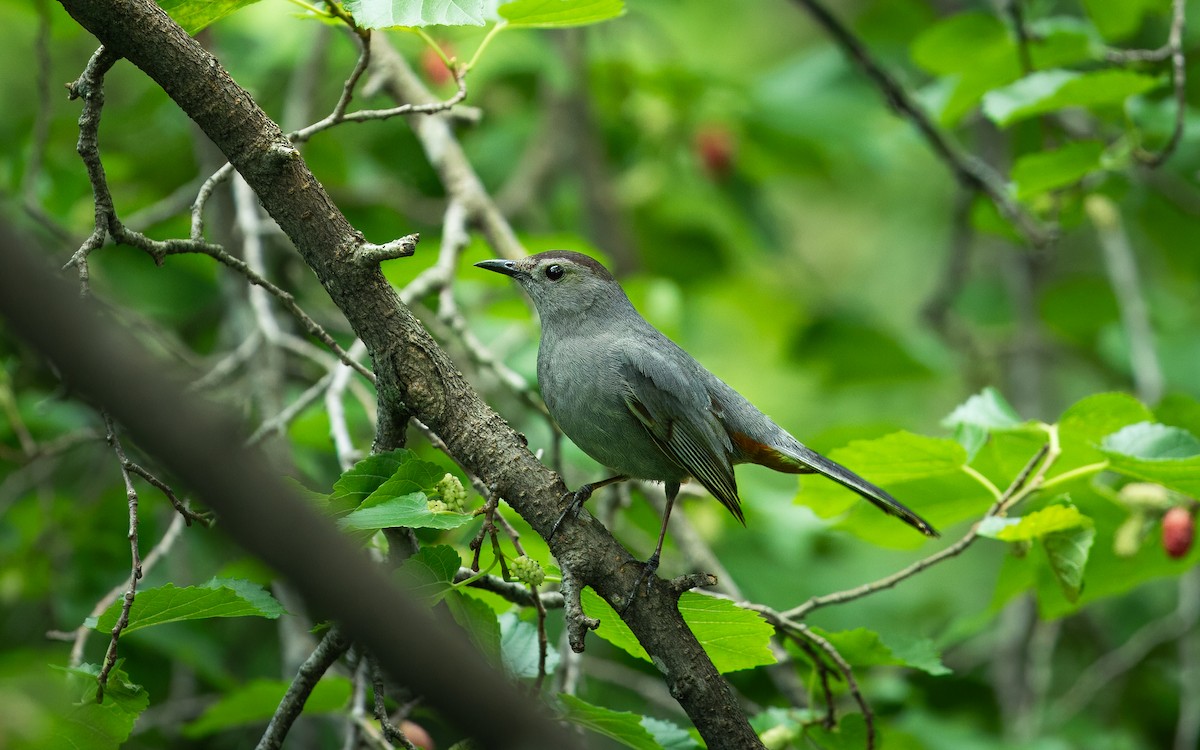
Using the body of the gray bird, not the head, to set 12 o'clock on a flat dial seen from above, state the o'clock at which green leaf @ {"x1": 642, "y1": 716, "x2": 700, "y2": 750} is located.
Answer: The green leaf is roughly at 9 o'clock from the gray bird.

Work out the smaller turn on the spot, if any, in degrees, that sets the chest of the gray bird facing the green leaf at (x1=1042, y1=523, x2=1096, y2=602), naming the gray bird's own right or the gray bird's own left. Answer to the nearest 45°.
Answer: approximately 135° to the gray bird's own left

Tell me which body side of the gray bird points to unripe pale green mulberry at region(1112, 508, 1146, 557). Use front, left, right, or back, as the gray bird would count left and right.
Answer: back

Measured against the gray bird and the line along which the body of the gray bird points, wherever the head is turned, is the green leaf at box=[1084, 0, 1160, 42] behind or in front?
behind

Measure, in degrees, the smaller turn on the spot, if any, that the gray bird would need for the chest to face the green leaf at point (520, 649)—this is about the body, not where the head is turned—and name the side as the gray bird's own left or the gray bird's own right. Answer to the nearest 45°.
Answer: approximately 90° to the gray bird's own left

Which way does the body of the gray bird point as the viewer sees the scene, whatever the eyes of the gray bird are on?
to the viewer's left
